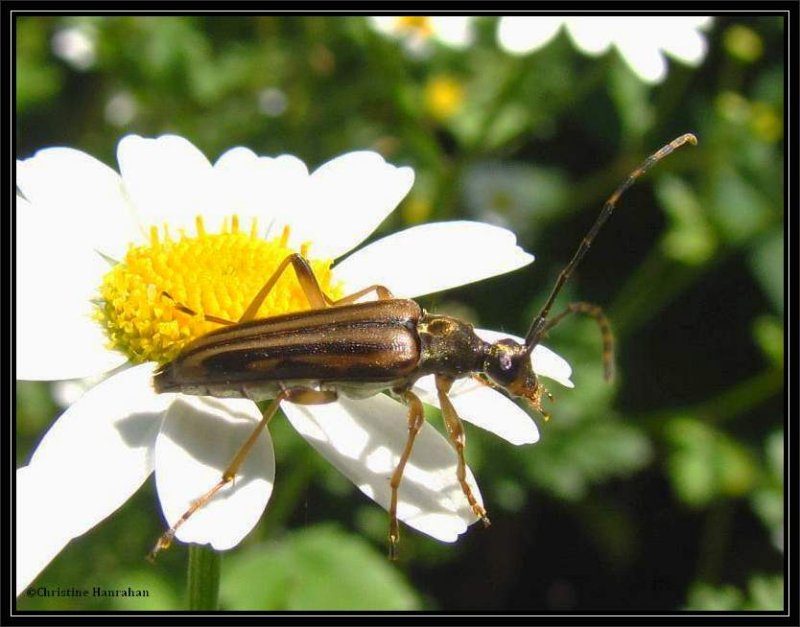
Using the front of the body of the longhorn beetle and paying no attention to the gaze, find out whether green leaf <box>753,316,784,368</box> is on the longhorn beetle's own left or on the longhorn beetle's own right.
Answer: on the longhorn beetle's own left

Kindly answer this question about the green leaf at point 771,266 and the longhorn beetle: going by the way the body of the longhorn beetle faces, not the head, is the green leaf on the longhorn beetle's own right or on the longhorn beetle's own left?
on the longhorn beetle's own left

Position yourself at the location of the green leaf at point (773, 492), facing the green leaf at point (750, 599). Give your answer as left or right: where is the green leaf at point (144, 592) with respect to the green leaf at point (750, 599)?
right

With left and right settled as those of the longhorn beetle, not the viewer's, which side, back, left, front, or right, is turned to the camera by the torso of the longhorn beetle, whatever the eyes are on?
right

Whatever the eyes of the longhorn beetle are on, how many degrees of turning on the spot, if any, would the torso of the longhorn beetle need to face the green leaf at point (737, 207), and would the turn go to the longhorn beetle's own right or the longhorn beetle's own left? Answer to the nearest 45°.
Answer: approximately 45° to the longhorn beetle's own left

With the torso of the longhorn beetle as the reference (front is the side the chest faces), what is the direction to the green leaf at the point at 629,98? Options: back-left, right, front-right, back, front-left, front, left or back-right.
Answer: front-left

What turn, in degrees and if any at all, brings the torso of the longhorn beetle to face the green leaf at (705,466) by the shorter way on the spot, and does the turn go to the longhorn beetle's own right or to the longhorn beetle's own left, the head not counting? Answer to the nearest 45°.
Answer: approximately 45° to the longhorn beetle's own left
